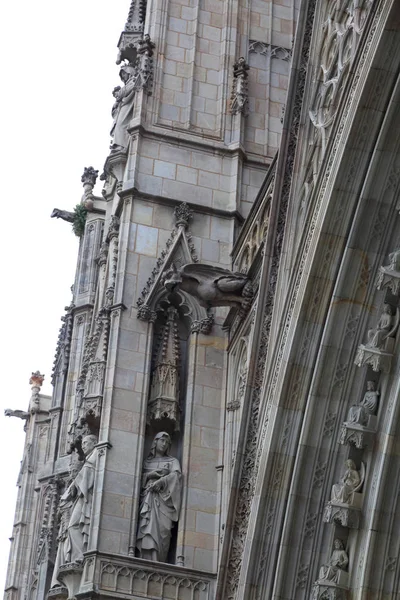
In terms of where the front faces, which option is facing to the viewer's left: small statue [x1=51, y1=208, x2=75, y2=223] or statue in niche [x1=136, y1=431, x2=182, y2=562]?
the small statue

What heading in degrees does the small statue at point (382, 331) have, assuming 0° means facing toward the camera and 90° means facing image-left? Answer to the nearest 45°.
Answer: approximately 45°

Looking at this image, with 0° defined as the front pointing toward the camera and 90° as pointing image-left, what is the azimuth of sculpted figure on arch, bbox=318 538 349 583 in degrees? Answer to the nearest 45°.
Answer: approximately 45°

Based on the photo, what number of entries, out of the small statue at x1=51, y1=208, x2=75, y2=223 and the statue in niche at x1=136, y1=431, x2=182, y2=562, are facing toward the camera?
1

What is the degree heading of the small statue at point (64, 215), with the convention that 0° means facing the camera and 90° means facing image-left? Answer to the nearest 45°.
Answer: approximately 90°
